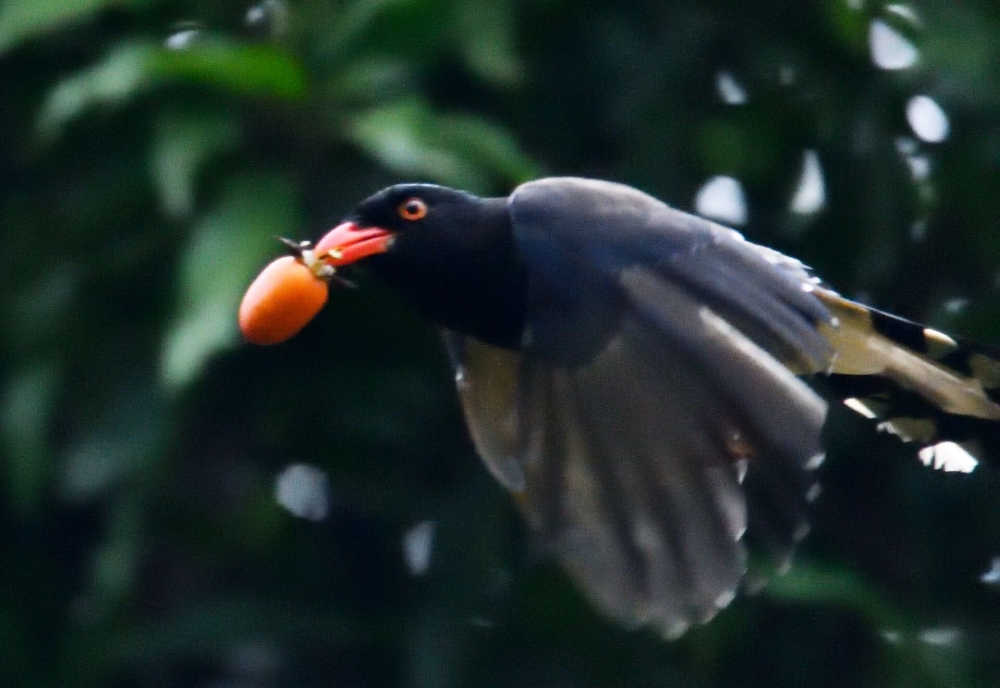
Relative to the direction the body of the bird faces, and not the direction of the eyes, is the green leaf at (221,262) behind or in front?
in front

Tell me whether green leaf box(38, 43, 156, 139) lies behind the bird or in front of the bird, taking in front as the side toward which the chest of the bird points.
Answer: in front

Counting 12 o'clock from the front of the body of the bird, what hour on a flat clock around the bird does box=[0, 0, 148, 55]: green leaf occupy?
The green leaf is roughly at 1 o'clock from the bird.

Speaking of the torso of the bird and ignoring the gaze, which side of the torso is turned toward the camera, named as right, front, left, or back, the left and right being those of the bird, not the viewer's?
left

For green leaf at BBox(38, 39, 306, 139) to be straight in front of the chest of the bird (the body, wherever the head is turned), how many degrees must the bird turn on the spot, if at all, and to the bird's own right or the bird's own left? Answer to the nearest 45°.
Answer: approximately 45° to the bird's own right
